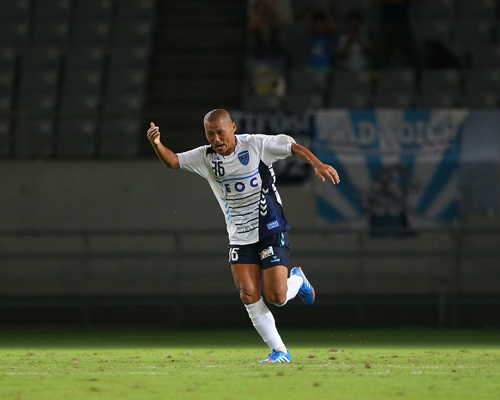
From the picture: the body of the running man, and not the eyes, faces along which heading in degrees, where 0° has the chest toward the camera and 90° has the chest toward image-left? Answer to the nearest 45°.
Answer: approximately 45°

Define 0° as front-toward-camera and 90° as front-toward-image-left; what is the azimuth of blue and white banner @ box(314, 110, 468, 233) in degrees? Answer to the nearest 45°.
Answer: approximately 0°

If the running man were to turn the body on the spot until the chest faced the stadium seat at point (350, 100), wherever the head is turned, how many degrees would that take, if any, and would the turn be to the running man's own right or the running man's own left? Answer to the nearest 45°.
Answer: approximately 135° to the running man's own right

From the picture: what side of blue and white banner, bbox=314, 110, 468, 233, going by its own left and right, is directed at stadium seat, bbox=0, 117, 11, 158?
right

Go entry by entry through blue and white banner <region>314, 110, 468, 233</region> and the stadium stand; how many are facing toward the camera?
2

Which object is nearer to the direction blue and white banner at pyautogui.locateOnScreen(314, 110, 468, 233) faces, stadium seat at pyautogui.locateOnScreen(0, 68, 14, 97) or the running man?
the running man
